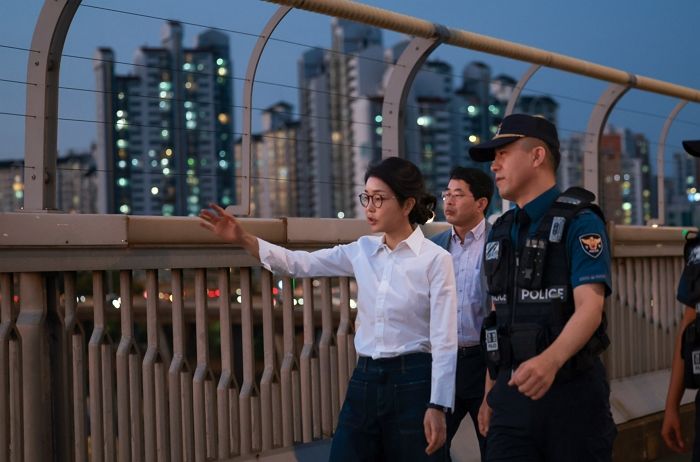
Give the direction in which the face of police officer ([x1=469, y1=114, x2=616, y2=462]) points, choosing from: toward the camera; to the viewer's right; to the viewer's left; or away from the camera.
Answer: to the viewer's left

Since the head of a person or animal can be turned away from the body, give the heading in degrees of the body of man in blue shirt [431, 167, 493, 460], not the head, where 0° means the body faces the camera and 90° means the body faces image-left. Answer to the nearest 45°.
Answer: approximately 45°

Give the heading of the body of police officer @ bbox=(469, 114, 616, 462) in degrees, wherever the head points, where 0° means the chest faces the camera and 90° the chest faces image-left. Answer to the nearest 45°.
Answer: approximately 45°

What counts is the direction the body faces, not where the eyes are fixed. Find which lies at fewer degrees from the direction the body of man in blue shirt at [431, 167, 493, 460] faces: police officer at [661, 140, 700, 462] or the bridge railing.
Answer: the bridge railing

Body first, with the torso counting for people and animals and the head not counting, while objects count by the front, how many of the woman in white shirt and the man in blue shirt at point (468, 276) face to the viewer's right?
0

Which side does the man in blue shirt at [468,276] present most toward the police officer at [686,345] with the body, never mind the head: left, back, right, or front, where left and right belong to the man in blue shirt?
left

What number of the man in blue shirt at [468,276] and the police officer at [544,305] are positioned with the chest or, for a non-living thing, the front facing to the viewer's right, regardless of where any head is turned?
0
